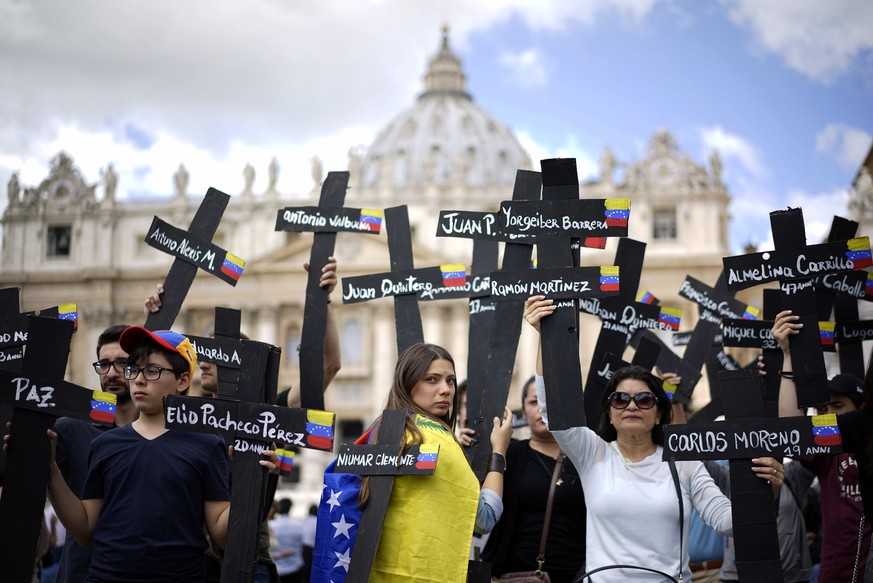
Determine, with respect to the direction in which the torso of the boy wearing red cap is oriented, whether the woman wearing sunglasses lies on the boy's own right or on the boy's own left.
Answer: on the boy's own left

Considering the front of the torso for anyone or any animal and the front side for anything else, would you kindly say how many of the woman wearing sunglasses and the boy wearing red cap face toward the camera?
2

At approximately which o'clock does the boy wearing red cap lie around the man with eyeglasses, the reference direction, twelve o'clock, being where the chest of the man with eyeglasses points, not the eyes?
The boy wearing red cap is roughly at 10 o'clock from the man with eyeglasses.

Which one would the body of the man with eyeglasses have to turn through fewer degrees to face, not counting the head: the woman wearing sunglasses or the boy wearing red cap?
the boy wearing red cap

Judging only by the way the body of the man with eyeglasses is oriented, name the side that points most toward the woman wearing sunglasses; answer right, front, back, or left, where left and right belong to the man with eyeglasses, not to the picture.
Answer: left

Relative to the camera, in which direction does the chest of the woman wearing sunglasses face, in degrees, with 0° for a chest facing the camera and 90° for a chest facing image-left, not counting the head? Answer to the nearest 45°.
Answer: approximately 0°

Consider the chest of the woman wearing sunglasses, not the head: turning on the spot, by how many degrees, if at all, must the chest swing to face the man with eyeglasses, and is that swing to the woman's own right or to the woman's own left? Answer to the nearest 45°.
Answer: approximately 90° to the woman's own right

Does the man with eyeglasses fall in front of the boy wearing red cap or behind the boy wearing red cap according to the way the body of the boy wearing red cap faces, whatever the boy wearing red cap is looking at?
behind

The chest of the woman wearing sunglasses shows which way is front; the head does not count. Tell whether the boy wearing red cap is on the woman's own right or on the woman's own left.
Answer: on the woman's own right
